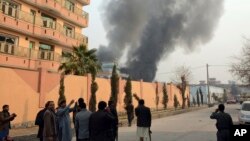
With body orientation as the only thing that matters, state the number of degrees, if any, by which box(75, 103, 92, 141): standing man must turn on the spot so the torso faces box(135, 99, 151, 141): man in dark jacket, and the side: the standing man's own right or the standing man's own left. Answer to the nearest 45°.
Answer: approximately 45° to the standing man's own right

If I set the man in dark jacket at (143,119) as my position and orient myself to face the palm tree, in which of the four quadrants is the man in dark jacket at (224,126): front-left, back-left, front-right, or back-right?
back-right

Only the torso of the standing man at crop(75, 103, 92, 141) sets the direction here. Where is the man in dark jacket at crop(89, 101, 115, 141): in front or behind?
behind

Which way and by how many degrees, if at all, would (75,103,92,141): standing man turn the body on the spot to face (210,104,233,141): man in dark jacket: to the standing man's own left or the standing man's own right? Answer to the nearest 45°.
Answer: approximately 90° to the standing man's own right

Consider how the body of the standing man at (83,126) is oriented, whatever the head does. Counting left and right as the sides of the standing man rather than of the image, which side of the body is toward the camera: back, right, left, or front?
back

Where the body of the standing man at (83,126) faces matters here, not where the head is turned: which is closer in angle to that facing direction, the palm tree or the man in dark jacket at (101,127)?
the palm tree

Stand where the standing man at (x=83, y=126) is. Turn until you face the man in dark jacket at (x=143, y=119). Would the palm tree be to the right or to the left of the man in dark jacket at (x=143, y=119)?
left

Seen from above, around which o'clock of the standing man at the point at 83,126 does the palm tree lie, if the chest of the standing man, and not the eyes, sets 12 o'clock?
The palm tree is roughly at 12 o'clock from the standing man.
